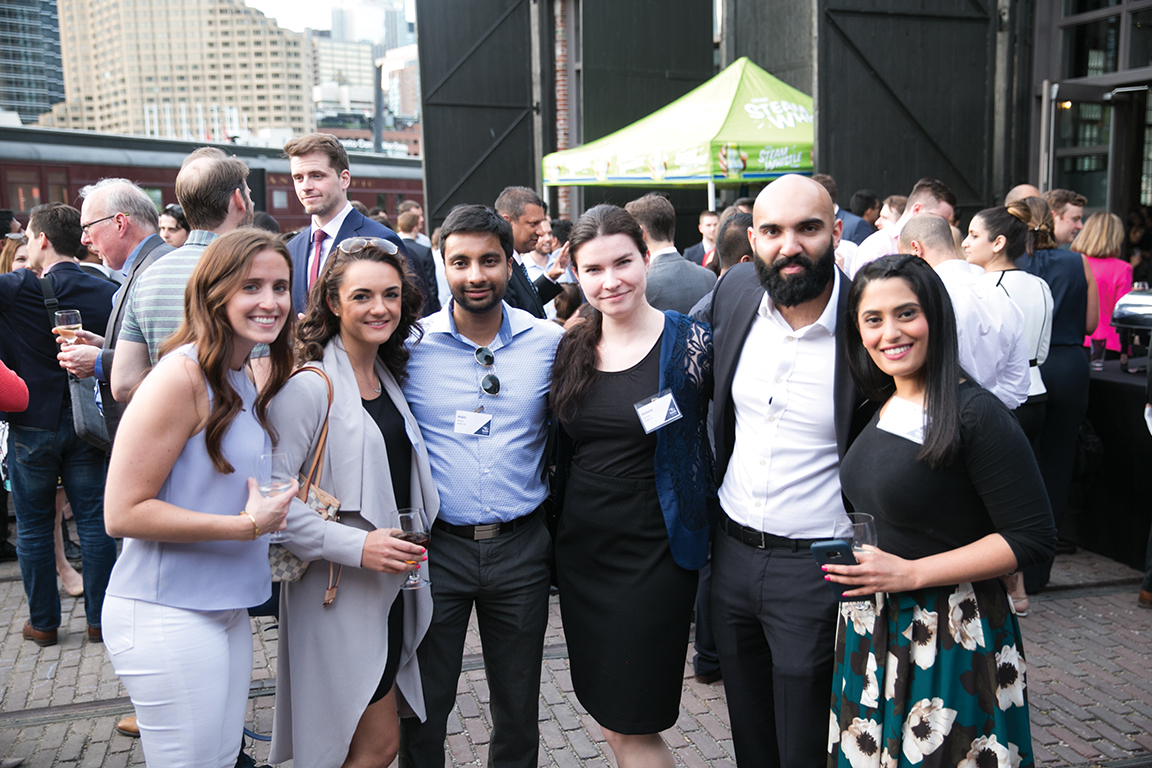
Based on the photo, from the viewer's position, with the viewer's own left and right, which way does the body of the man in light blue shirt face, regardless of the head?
facing the viewer

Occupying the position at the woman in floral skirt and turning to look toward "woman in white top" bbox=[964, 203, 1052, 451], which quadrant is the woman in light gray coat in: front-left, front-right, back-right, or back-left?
back-left

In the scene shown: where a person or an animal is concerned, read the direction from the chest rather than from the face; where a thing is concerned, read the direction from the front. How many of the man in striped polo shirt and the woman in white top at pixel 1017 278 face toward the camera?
0

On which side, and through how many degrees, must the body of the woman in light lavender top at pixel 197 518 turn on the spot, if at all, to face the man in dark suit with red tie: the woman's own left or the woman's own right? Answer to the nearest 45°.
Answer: approximately 135° to the woman's own left

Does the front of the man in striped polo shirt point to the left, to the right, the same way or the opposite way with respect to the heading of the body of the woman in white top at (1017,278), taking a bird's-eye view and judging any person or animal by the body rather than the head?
to the right

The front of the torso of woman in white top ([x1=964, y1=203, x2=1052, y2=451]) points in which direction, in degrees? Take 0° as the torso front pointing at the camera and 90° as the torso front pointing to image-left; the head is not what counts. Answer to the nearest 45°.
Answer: approximately 90°

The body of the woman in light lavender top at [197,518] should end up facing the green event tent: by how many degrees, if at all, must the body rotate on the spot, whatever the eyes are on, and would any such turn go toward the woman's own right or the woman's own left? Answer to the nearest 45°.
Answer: approximately 90° to the woman's own left
